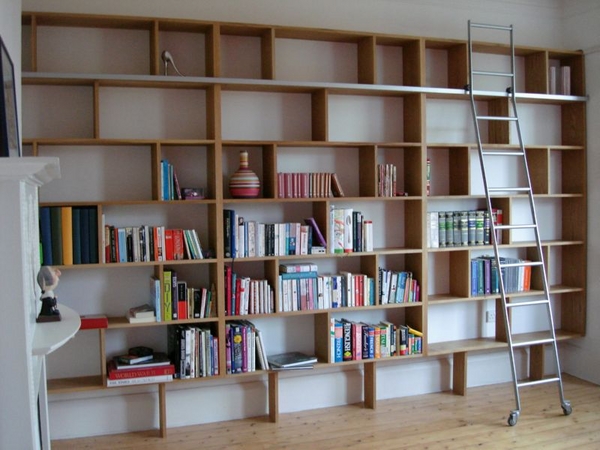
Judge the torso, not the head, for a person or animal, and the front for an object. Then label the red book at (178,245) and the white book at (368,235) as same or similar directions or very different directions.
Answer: same or similar directions

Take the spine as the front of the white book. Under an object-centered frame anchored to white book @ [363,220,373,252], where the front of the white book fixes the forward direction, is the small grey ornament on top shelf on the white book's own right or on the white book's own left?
on the white book's own right

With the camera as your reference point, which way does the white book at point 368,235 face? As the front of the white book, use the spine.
facing the viewer

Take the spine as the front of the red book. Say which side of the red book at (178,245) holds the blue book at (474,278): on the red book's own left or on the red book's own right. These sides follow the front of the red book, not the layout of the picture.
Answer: on the red book's own left

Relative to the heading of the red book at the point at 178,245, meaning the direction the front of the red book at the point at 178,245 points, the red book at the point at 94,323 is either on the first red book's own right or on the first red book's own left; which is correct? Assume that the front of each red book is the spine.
on the first red book's own right

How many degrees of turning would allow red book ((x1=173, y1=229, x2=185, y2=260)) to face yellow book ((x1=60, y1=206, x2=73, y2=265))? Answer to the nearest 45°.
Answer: approximately 90° to its right

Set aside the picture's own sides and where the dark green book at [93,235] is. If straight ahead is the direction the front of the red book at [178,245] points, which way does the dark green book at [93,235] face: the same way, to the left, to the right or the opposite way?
the same way

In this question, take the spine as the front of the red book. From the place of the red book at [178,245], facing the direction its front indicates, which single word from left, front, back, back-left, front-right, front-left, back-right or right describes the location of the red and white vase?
left

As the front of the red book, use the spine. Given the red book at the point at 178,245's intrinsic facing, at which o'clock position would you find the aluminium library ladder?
The aluminium library ladder is roughly at 9 o'clock from the red book.

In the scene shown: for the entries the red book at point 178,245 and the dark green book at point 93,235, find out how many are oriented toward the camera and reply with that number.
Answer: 2

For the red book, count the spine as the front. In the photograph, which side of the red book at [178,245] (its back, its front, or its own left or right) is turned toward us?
front

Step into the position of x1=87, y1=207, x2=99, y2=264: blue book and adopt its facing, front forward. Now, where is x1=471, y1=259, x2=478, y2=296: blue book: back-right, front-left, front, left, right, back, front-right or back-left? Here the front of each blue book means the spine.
left
